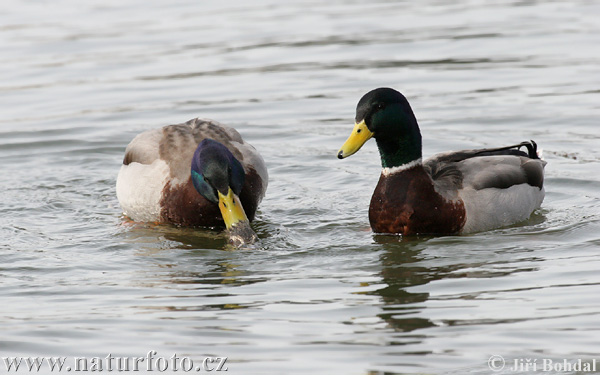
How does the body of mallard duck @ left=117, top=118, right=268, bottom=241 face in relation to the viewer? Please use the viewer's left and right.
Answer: facing the viewer and to the right of the viewer

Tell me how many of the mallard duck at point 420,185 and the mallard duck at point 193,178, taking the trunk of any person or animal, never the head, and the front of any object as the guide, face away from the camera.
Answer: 0

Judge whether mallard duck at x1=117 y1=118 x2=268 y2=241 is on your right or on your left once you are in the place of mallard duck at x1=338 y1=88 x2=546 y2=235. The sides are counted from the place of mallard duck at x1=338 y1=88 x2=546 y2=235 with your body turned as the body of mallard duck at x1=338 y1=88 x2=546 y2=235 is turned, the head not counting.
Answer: on your right

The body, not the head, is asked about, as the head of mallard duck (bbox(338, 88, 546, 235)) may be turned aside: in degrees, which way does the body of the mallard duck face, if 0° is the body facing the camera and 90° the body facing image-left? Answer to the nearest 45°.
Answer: approximately 45°

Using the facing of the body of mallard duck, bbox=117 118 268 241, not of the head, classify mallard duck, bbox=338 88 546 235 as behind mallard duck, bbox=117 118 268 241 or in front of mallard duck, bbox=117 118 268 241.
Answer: in front

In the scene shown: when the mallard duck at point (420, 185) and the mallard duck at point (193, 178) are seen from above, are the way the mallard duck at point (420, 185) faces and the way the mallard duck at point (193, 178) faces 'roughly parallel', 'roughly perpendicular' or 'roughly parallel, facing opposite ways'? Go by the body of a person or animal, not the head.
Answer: roughly perpendicular
